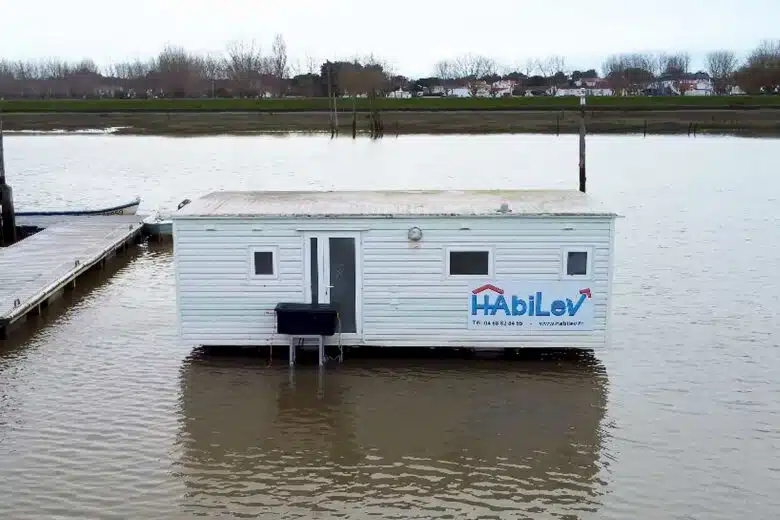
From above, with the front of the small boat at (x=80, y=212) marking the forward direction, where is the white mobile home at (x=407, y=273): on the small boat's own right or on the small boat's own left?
on the small boat's own right

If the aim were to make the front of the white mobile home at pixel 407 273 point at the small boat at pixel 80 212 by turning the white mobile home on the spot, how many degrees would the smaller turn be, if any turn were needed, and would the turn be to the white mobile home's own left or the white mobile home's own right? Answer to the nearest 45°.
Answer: approximately 135° to the white mobile home's own right

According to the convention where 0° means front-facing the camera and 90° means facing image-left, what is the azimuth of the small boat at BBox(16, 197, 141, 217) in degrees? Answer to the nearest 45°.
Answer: approximately 270°

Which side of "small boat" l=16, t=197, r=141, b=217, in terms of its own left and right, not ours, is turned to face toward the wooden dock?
right

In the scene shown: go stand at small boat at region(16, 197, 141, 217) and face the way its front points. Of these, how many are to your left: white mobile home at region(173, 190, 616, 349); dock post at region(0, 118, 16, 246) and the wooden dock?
0

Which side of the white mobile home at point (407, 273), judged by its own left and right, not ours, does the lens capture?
front

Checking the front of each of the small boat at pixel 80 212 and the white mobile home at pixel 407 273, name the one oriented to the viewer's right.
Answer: the small boat

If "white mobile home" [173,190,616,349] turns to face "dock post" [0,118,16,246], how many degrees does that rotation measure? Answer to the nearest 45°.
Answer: approximately 135° to its right

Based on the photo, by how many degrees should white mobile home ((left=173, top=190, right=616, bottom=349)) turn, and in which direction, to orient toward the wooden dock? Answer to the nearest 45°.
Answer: approximately 135° to its right

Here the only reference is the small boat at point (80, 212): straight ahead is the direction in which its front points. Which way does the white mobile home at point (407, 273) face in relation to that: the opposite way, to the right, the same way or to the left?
to the right

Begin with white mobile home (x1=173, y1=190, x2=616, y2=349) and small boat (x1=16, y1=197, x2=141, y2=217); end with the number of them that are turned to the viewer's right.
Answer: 1

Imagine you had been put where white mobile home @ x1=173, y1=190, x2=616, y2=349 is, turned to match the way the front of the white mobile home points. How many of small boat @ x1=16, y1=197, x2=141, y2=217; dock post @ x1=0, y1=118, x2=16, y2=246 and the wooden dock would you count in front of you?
0

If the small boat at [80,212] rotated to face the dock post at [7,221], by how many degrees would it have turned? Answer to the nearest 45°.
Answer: approximately 135° to its right
